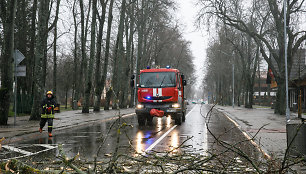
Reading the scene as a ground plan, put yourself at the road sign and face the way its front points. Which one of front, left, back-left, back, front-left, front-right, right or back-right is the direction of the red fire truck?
right

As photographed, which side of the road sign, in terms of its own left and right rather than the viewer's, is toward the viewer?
back

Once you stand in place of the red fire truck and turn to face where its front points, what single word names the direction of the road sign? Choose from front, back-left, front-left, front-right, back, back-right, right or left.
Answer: right

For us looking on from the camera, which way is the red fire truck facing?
facing the viewer

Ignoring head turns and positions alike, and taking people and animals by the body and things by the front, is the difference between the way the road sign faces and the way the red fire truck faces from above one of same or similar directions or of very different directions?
very different directions
